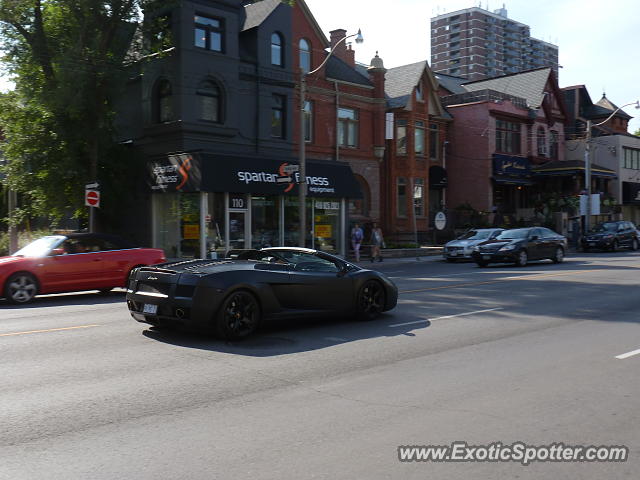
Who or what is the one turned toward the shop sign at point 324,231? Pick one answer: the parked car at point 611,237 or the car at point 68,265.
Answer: the parked car at point 611,237

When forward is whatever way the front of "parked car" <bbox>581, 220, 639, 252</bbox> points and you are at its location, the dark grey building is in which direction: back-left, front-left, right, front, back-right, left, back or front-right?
front

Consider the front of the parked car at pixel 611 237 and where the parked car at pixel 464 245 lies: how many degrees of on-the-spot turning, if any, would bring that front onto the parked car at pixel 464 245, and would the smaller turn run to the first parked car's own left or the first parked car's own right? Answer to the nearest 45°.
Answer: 0° — it already faces it

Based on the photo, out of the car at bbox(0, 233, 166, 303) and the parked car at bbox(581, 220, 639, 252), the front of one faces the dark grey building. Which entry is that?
the parked car at bbox(581, 220, 639, 252)

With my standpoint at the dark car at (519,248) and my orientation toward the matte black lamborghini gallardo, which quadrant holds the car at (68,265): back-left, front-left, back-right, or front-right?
front-right

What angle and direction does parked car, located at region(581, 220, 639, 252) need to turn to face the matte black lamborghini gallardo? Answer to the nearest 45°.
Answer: approximately 45° to its left

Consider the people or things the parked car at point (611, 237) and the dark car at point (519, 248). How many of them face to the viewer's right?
0

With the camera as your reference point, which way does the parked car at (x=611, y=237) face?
facing the viewer and to the left of the viewer

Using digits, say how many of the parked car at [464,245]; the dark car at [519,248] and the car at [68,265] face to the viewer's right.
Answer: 0

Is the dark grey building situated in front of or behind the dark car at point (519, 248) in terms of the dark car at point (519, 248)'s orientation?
in front

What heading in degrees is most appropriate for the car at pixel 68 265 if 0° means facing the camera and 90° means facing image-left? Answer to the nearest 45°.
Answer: approximately 90°

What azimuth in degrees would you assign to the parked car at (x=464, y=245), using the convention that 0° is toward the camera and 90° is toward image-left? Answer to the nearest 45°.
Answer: approximately 45°
